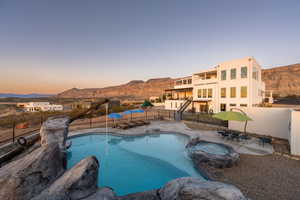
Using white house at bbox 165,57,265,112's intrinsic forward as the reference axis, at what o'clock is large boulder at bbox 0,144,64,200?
The large boulder is roughly at 11 o'clock from the white house.

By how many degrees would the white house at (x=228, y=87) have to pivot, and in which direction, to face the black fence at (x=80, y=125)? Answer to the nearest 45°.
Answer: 0° — it already faces it

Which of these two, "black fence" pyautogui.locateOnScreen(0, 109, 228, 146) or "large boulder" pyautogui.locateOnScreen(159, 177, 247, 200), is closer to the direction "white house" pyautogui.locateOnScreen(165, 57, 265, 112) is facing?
the black fence

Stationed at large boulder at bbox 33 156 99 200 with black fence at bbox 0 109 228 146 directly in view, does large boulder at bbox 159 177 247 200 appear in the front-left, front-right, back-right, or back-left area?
back-right

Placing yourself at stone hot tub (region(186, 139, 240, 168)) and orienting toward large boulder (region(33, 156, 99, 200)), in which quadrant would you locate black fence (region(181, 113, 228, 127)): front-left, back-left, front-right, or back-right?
back-right

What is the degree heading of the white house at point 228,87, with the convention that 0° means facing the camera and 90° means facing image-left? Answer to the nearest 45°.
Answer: approximately 45°

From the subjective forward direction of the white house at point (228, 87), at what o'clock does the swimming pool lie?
The swimming pool is roughly at 11 o'clock from the white house.

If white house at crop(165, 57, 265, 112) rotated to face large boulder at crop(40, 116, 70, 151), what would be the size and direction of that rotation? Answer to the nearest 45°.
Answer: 0° — it already faces it

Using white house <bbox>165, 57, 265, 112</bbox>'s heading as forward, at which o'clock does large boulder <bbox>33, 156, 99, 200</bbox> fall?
The large boulder is roughly at 11 o'clock from the white house.
